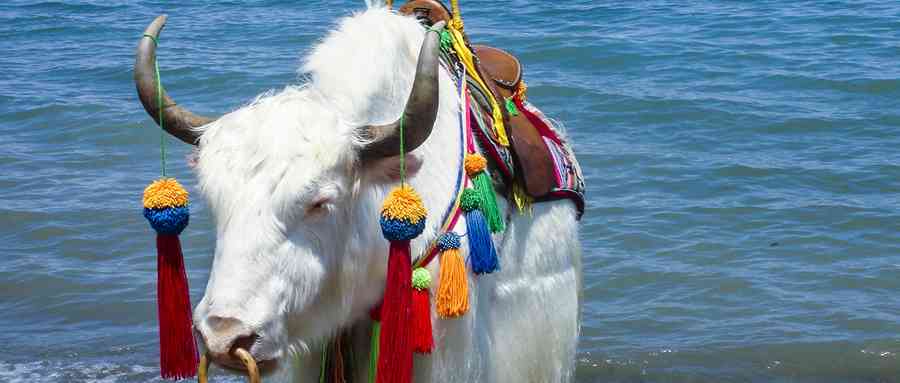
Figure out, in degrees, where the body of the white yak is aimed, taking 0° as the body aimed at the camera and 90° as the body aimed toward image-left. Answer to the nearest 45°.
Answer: approximately 45°
